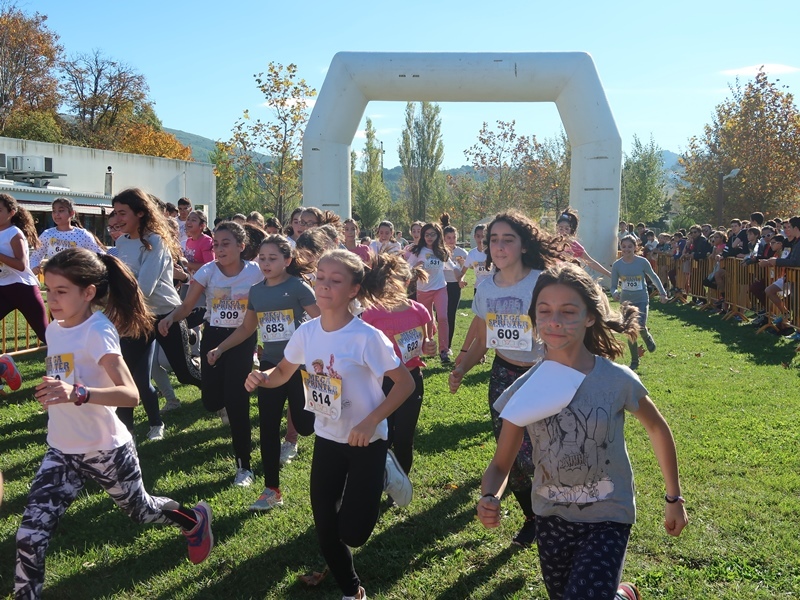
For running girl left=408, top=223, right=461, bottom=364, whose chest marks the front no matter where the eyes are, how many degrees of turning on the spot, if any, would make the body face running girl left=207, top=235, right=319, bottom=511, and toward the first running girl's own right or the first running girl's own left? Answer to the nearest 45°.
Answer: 0° — they already face them

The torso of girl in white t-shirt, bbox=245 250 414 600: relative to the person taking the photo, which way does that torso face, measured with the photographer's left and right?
facing the viewer and to the left of the viewer

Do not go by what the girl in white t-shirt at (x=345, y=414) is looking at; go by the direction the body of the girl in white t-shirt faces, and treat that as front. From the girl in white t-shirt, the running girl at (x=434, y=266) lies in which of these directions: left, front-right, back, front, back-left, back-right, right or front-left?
back-right

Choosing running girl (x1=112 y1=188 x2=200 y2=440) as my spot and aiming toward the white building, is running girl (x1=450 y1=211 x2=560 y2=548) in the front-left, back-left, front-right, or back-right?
back-right

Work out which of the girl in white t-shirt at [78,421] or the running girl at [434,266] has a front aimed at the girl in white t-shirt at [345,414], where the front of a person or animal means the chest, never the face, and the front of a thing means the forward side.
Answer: the running girl

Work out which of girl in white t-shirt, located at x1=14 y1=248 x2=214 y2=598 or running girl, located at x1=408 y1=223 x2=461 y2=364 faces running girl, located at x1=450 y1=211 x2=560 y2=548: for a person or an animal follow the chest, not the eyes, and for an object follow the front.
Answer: running girl, located at x1=408 y1=223 x2=461 y2=364

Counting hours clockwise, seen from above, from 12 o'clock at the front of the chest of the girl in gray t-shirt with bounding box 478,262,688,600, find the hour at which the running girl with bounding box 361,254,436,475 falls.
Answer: The running girl is roughly at 5 o'clock from the girl in gray t-shirt.

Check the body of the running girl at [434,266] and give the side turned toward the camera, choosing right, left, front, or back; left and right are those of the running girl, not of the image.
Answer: front

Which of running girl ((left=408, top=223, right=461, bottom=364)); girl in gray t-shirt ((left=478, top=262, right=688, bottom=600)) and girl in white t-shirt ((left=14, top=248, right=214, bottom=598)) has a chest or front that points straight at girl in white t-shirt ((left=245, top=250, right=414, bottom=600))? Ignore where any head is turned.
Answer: the running girl

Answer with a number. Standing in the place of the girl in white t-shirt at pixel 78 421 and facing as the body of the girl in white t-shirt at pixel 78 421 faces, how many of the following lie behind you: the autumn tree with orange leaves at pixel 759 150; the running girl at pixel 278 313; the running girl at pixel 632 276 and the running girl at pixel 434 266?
4

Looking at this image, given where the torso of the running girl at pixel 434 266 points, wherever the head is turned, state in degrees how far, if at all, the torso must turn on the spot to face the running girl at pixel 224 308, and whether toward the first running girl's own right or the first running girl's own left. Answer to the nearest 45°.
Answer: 0° — they already face them

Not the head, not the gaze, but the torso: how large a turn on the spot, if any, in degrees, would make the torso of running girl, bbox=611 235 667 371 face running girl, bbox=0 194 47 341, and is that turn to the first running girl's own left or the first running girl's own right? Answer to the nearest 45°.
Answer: approximately 45° to the first running girl's own right

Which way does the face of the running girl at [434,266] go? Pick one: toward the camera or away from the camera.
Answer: toward the camera

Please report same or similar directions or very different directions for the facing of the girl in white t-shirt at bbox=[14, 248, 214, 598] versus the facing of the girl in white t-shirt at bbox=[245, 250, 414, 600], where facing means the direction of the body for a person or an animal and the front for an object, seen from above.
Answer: same or similar directions

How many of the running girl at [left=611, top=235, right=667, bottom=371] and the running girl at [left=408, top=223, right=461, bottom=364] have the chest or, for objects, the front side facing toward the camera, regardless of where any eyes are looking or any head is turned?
2

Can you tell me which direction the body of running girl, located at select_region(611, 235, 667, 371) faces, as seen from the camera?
toward the camera

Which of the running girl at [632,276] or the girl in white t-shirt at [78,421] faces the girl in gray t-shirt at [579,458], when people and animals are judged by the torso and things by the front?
the running girl

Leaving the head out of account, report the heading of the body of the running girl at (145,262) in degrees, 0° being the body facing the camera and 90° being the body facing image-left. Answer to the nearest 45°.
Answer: approximately 45°

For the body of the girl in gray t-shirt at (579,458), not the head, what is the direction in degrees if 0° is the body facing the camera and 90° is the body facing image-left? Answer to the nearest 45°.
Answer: approximately 0°

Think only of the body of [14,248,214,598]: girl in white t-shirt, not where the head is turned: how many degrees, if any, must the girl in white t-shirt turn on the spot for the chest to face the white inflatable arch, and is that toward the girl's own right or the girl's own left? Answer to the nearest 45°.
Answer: approximately 180°

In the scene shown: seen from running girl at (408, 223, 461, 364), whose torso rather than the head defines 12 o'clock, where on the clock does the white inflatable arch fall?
The white inflatable arch is roughly at 6 o'clock from the running girl.
